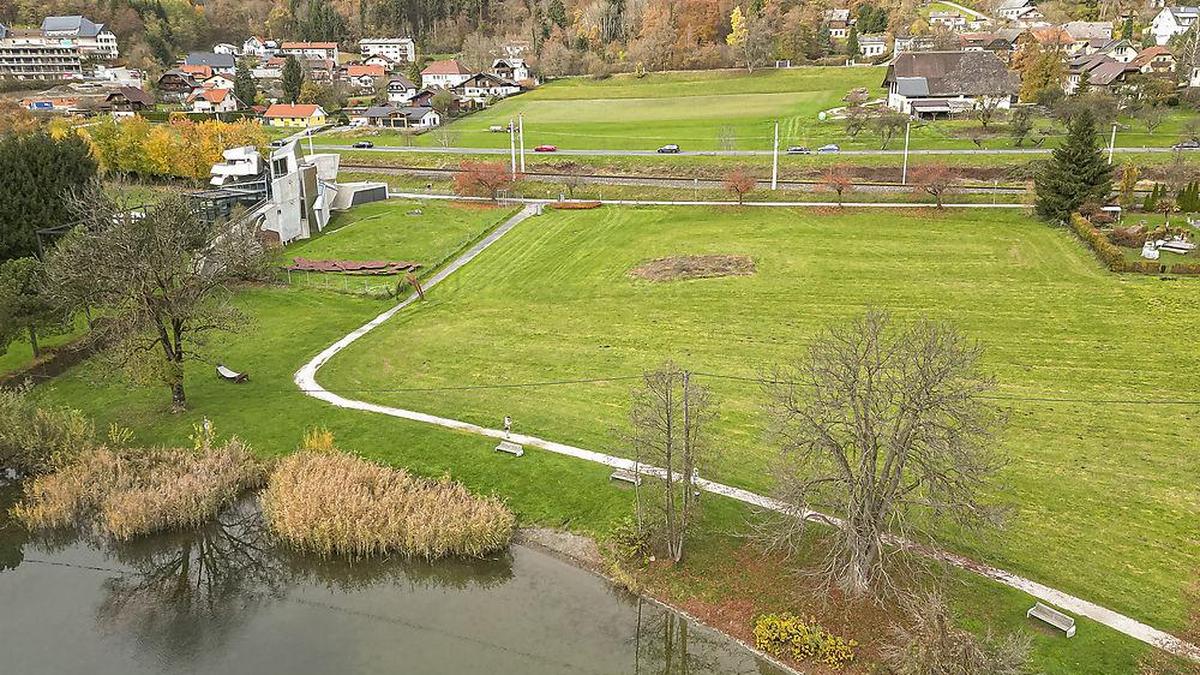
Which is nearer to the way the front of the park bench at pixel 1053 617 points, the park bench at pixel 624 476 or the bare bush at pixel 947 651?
the bare bush

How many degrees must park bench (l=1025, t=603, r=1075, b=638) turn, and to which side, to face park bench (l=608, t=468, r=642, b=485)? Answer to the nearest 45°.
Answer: approximately 45° to its right

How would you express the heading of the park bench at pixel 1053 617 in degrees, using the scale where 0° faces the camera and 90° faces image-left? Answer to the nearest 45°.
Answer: approximately 45°

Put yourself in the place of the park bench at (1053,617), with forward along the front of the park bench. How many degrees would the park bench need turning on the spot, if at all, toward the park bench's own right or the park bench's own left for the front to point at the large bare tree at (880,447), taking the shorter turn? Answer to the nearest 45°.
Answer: approximately 45° to the park bench's own right
